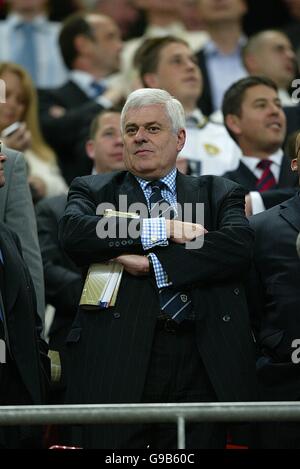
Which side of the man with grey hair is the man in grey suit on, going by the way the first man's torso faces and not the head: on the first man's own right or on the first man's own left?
on the first man's own right

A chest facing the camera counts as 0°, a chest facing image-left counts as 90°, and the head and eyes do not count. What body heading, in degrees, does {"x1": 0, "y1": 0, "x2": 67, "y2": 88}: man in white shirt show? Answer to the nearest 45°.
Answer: approximately 0°

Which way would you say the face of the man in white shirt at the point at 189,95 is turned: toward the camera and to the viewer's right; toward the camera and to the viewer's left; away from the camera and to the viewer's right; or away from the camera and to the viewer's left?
toward the camera and to the viewer's right

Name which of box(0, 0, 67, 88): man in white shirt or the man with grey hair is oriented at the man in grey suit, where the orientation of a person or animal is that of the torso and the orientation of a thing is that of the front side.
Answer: the man in white shirt

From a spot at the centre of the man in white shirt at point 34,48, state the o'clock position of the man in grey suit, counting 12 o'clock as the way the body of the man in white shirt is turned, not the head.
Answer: The man in grey suit is roughly at 12 o'clock from the man in white shirt.

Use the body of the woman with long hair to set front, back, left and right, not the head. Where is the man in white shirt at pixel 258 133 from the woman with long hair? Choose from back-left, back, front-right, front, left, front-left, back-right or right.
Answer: left

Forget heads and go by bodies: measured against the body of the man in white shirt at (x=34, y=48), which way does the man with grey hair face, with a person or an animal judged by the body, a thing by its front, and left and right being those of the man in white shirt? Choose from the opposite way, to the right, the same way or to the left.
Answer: the same way

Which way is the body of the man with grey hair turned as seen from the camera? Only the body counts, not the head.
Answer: toward the camera

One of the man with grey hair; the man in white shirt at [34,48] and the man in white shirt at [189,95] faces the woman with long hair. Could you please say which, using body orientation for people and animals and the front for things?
the man in white shirt at [34,48]

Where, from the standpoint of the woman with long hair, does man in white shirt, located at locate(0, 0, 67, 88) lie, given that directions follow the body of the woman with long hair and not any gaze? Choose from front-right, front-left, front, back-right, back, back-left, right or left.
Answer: back-right

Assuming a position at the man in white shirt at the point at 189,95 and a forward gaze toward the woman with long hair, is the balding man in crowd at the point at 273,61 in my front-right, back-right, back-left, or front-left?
back-right

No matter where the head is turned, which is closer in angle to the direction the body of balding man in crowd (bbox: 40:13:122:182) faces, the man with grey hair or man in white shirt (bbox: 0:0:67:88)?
the man with grey hair

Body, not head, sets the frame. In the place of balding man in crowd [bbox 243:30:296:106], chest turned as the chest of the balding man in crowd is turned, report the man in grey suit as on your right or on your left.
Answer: on your right

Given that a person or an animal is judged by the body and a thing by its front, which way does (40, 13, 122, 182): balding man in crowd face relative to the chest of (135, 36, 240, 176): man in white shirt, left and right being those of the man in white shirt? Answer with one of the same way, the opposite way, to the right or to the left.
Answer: the same way

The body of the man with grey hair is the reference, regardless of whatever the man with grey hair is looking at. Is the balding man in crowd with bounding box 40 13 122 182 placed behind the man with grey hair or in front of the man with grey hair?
behind

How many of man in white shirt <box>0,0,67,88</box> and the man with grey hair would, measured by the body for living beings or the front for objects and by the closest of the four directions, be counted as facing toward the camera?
2
